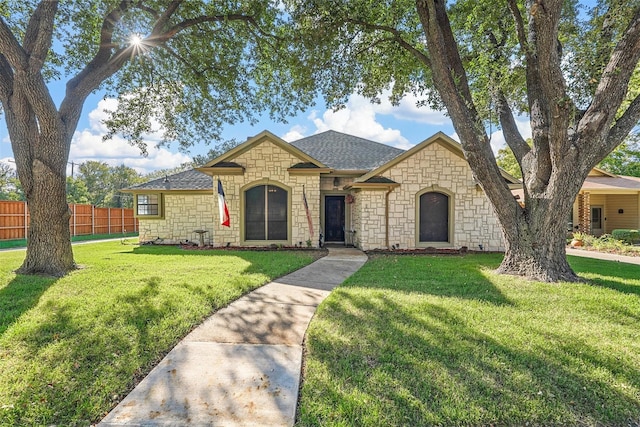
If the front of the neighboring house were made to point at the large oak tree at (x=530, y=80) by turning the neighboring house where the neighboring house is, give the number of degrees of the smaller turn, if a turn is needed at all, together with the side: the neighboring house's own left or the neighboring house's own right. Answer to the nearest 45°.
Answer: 0° — it already faces it

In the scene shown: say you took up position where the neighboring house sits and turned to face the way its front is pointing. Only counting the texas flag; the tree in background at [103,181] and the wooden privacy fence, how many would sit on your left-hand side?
0

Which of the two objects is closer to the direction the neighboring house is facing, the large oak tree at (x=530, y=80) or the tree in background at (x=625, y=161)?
the large oak tree

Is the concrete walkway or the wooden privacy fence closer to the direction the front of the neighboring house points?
the concrete walkway

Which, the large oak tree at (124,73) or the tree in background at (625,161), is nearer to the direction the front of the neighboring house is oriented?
the large oak tree

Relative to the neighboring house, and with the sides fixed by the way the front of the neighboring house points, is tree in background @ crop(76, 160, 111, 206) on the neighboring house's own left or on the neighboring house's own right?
on the neighboring house's own right

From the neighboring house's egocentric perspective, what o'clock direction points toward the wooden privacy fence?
The wooden privacy fence is roughly at 2 o'clock from the neighboring house.

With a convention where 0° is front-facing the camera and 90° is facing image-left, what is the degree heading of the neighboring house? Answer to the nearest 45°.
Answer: approximately 0°

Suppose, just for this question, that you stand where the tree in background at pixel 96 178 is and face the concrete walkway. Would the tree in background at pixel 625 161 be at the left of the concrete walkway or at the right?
left

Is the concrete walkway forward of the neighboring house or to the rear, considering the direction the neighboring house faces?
forward

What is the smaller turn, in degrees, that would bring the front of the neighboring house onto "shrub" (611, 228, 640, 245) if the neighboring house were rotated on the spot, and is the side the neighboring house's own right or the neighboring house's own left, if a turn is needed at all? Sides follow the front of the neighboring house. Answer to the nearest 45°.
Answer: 0° — it already faces it

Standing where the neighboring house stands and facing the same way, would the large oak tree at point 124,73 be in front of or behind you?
in front

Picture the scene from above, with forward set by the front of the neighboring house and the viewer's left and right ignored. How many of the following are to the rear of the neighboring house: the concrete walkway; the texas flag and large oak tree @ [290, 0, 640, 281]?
0
